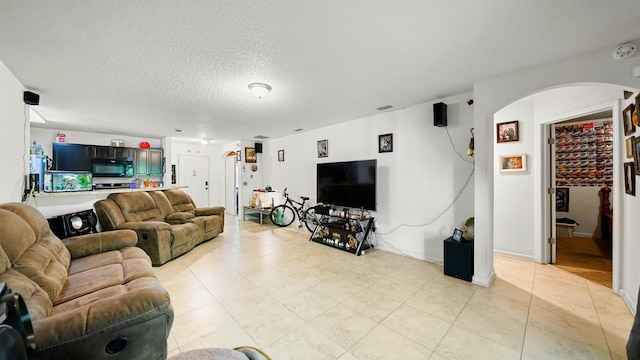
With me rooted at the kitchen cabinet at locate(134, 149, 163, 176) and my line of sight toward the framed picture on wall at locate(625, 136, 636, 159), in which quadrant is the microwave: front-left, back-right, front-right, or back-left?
back-right

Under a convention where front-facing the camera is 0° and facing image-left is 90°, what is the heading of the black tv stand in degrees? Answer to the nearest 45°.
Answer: approximately 45°

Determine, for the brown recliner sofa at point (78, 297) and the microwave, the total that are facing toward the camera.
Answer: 1

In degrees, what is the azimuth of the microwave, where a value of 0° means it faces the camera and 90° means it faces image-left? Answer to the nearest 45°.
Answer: approximately 0°

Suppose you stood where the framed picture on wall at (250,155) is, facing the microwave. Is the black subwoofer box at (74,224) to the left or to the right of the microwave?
left

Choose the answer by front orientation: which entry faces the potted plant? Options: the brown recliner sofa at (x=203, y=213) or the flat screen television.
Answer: the brown recliner sofa

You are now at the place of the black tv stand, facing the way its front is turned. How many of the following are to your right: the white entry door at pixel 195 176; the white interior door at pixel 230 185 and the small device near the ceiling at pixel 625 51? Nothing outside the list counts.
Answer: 2

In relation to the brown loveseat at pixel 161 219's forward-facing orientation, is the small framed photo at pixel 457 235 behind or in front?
in front

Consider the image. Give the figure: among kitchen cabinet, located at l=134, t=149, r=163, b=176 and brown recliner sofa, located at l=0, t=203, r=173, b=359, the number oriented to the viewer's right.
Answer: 1

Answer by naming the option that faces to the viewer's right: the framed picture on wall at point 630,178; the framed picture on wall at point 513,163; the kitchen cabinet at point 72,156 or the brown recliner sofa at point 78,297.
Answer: the brown recliner sofa

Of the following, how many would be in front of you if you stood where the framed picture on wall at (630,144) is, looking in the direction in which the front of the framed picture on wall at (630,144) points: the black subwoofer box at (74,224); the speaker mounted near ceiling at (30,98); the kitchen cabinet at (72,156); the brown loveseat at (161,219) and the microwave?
5

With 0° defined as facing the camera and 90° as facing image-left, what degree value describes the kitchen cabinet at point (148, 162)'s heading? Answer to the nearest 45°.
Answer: approximately 0°

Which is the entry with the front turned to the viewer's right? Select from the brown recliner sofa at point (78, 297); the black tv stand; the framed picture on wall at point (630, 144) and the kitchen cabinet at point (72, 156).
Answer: the brown recliner sofa
